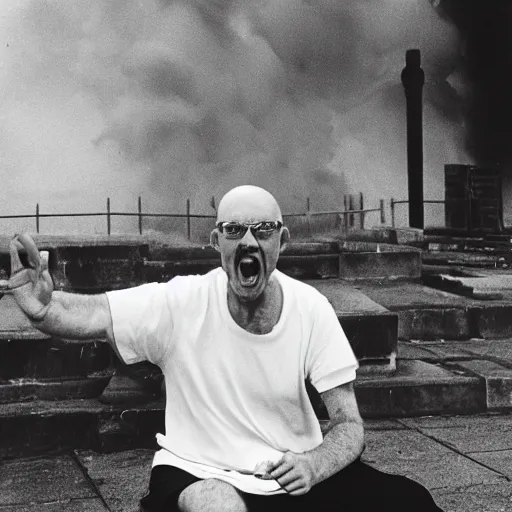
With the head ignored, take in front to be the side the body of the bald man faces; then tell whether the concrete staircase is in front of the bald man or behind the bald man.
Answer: behind

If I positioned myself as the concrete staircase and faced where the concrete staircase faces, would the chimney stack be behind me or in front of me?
behind

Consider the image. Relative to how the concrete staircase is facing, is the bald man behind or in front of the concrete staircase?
in front

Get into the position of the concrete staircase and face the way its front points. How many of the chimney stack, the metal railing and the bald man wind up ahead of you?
1

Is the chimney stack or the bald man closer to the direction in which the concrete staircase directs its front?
the bald man

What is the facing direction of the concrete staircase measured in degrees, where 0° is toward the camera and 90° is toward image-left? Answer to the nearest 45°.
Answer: approximately 0°

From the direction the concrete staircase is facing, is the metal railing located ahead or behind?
behind

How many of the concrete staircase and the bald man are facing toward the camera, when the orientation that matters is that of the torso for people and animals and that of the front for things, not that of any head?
2

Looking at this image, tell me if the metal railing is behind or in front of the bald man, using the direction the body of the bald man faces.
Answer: behind

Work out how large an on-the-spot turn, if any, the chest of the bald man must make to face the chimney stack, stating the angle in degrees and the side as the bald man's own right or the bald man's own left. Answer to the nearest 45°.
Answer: approximately 180°

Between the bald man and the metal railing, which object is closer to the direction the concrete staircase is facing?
the bald man

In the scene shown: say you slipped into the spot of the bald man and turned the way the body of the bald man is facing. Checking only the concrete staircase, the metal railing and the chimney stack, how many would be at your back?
3
